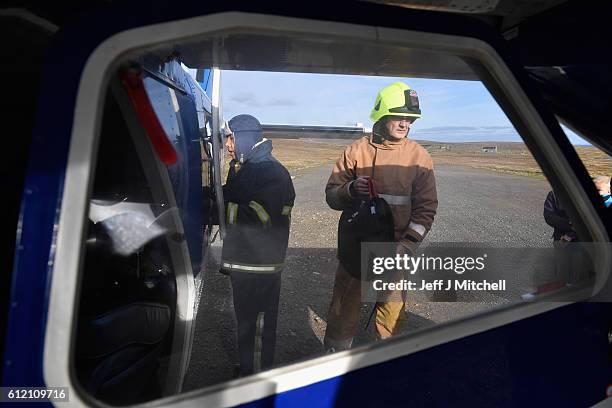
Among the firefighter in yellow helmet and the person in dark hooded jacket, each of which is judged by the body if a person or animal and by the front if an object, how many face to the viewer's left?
1

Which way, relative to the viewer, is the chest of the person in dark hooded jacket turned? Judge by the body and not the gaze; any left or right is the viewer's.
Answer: facing to the left of the viewer

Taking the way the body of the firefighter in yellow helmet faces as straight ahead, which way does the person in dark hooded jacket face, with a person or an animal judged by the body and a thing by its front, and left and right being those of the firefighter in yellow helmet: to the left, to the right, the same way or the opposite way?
to the right

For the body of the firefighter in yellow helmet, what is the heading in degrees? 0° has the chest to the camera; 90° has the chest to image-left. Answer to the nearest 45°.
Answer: approximately 0°

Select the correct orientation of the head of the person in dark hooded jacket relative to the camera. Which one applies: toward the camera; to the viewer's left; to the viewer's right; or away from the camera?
to the viewer's left
